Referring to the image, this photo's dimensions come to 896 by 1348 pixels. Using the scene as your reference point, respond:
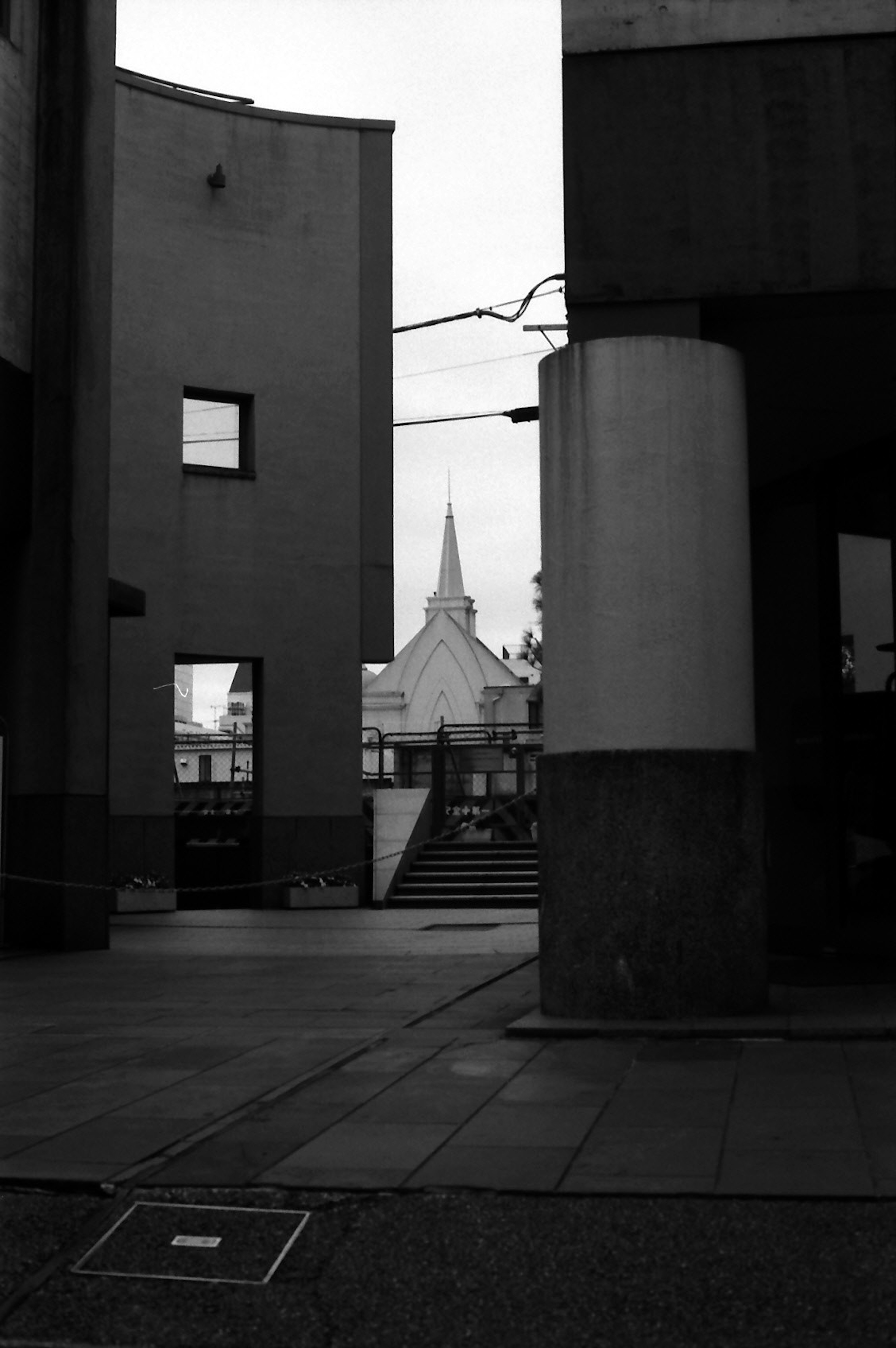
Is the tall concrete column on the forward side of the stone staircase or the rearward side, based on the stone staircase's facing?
on the forward side

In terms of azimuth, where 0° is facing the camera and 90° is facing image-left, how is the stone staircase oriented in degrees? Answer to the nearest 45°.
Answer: approximately 0°

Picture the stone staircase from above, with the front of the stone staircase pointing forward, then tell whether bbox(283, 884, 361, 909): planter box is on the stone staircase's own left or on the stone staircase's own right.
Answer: on the stone staircase's own right

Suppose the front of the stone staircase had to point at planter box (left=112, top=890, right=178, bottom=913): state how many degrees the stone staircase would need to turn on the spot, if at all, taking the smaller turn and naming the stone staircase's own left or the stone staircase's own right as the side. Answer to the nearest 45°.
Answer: approximately 90° to the stone staircase's own right

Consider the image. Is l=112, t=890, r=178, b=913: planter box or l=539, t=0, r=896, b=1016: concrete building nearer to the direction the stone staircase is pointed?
the concrete building

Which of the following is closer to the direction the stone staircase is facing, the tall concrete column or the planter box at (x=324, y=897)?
the tall concrete column

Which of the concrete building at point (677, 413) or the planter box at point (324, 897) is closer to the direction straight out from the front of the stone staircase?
the concrete building

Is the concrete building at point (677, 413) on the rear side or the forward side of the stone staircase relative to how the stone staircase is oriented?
on the forward side
